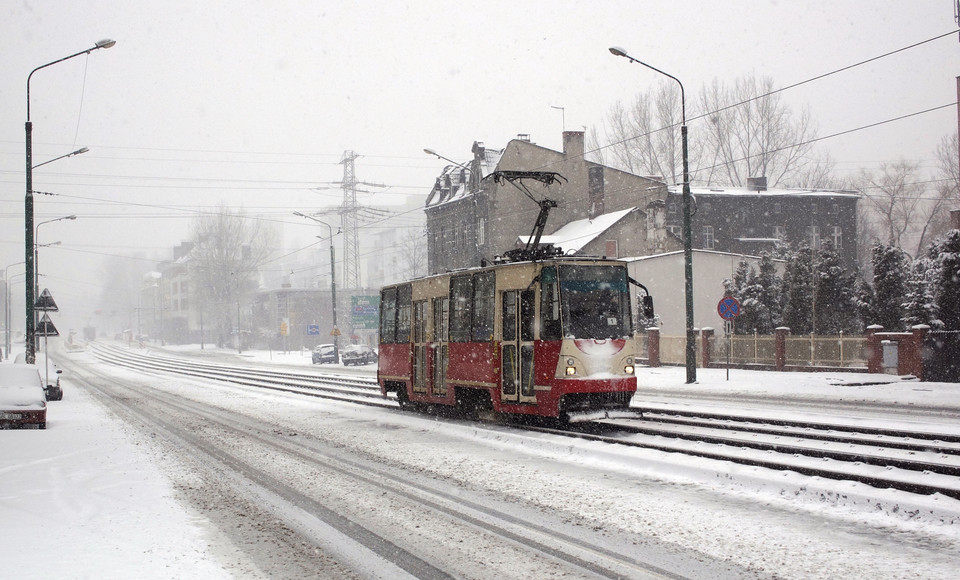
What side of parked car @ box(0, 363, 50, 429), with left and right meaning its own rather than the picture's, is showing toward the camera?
front

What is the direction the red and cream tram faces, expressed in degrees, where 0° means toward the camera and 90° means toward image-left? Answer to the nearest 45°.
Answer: approximately 315°

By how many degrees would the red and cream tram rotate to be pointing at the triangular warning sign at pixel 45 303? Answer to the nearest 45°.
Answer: approximately 180°

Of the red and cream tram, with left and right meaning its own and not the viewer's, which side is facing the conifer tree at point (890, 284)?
left

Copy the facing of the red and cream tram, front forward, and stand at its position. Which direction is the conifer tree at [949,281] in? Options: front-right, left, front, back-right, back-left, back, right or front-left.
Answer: left

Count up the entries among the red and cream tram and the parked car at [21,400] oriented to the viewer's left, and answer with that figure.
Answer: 0
